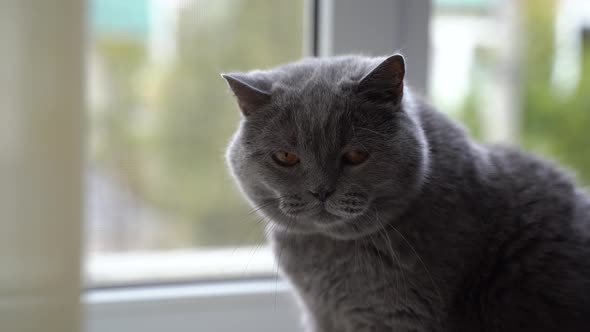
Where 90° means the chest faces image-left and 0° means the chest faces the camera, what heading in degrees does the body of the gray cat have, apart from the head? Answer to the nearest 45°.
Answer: approximately 45°
